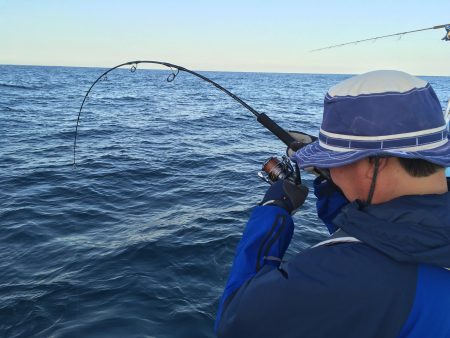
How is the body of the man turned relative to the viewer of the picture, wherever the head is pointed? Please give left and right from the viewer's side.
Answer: facing away from the viewer and to the left of the viewer

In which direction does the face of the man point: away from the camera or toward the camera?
away from the camera
